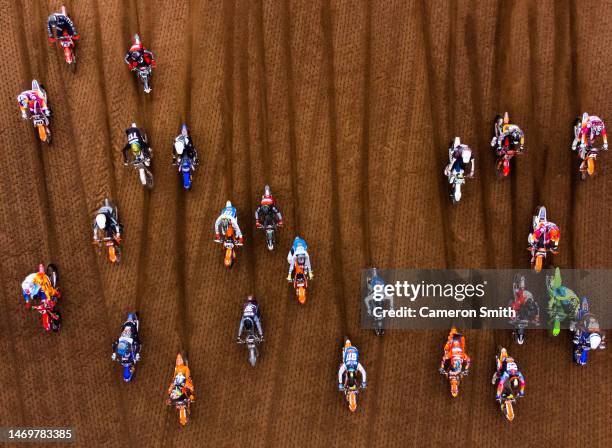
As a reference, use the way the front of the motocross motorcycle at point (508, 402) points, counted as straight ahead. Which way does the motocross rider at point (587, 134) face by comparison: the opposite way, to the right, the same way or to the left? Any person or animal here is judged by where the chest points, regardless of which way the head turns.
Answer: the same way

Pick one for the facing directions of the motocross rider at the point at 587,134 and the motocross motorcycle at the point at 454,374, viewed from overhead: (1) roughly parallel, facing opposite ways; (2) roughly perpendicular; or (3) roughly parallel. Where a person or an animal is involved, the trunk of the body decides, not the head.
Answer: roughly parallel

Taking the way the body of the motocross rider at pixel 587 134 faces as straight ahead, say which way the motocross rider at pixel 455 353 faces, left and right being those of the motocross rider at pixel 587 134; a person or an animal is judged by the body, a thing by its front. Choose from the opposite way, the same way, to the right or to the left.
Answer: the same way
